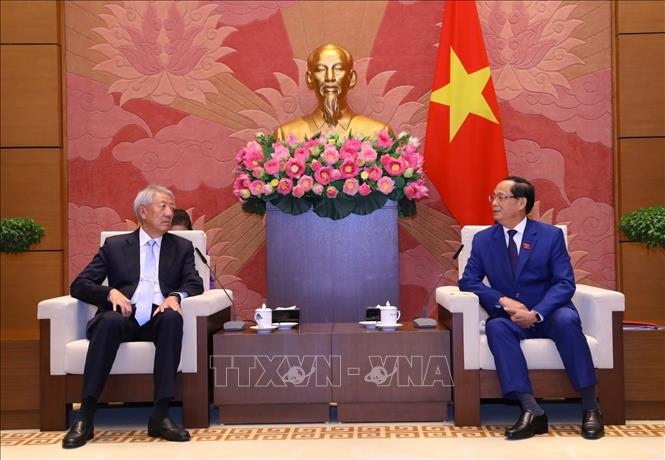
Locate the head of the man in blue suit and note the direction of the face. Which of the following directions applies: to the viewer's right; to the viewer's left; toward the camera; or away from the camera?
to the viewer's left

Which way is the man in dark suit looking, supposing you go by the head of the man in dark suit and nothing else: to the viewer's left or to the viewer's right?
to the viewer's right

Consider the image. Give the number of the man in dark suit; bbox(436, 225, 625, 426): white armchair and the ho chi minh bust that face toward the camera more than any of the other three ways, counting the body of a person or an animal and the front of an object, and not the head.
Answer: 3

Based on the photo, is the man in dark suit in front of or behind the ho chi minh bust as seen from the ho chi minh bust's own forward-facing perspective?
in front

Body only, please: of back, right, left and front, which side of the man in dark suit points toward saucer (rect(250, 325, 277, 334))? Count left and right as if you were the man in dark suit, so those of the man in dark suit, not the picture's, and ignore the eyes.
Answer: left

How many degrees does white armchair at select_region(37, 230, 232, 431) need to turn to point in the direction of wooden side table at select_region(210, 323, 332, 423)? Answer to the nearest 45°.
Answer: approximately 90° to its left

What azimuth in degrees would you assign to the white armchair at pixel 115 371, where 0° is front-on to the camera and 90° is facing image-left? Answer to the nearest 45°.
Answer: approximately 0°

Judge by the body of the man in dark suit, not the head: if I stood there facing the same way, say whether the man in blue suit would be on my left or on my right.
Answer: on my left

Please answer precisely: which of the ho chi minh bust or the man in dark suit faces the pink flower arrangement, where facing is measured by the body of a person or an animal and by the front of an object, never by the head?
the ho chi minh bust

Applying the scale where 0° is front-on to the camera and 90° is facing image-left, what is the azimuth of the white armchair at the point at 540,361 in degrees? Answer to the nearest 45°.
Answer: approximately 0°
